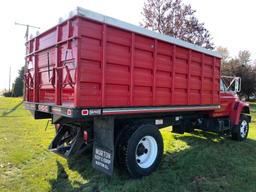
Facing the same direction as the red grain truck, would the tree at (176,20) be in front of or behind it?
in front

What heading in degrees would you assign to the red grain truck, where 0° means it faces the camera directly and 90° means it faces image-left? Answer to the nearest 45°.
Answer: approximately 225°
